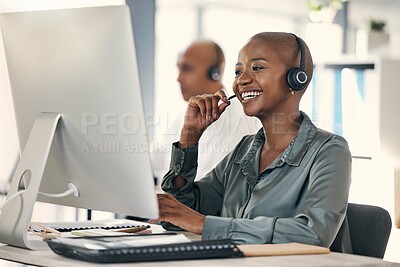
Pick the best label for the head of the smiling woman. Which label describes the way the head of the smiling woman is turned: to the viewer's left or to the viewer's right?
to the viewer's left

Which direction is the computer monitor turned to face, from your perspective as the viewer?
facing away from the viewer and to the right of the viewer

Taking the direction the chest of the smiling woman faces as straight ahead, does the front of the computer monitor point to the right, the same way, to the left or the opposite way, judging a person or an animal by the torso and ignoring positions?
the opposite way
